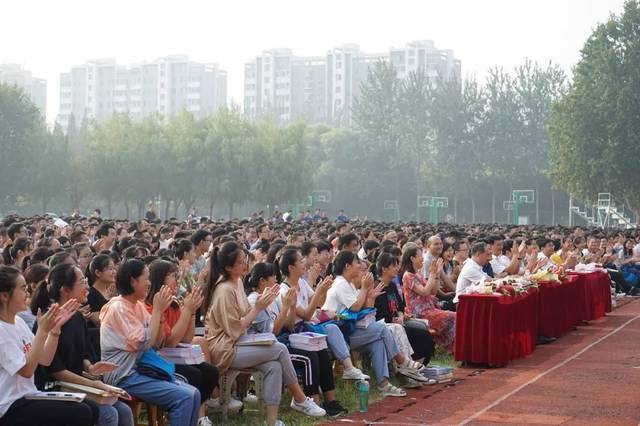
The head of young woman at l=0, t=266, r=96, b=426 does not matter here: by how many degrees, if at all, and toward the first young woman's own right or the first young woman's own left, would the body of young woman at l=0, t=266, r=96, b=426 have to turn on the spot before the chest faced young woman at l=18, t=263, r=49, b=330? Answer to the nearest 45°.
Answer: approximately 90° to the first young woman's own left

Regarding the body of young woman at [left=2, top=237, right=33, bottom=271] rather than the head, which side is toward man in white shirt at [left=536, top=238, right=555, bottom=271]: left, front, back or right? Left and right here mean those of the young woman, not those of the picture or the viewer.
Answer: front

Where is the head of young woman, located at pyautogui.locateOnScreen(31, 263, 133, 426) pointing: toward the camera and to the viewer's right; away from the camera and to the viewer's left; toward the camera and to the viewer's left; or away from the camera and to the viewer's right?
toward the camera and to the viewer's right

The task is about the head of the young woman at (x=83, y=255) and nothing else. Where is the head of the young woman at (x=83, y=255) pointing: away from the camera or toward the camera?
toward the camera

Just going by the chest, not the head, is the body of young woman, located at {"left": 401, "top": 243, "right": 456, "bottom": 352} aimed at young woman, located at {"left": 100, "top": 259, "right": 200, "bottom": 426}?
no

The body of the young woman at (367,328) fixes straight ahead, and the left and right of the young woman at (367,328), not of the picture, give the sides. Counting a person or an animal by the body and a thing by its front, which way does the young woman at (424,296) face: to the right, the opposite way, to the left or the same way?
the same way

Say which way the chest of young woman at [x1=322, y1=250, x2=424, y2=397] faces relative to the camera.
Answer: to the viewer's right

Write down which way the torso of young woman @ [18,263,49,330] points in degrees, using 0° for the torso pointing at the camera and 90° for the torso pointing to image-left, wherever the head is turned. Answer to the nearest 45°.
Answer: approximately 270°

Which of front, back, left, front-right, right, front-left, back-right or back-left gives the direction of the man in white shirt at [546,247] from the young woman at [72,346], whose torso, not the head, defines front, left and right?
front-left

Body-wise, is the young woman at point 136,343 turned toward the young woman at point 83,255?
no

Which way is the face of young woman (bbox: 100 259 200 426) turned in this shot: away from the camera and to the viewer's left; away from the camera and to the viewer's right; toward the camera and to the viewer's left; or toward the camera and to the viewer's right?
toward the camera and to the viewer's right

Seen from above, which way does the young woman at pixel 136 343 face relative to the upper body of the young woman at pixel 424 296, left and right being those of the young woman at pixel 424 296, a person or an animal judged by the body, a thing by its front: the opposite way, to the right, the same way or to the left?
the same way

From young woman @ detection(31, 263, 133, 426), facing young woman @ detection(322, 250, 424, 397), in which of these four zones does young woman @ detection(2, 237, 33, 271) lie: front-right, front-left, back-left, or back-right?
front-left

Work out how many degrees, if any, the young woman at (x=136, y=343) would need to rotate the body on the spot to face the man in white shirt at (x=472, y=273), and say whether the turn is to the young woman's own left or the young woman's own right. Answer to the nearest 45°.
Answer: approximately 45° to the young woman's own left

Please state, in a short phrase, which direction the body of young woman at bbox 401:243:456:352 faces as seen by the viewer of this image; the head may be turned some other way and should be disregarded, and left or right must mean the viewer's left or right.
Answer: facing to the right of the viewer

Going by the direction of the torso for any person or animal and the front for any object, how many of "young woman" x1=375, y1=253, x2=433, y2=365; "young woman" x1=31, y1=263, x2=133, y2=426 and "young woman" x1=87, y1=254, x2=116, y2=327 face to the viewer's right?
3

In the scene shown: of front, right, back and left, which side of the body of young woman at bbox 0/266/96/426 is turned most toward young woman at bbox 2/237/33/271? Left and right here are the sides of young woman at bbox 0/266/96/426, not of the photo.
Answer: left

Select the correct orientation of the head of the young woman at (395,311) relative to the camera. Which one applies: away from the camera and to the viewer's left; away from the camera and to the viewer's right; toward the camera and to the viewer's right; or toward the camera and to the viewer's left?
toward the camera and to the viewer's right
